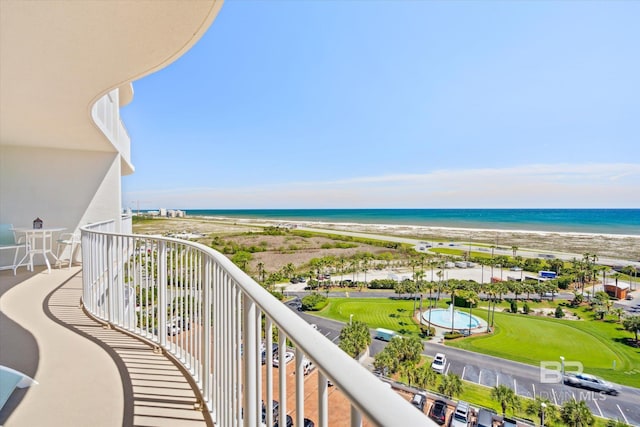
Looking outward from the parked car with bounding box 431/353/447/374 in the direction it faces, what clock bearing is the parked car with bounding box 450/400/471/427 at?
the parked car with bounding box 450/400/471/427 is roughly at 12 o'clock from the parked car with bounding box 431/353/447/374.

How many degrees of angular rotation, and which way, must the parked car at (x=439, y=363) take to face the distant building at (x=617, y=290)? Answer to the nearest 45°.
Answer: approximately 135° to its left

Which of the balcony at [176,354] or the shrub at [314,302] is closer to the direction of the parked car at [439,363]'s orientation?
the balcony

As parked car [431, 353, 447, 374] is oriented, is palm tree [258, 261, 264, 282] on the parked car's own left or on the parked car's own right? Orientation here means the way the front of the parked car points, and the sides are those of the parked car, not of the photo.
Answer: on the parked car's own right

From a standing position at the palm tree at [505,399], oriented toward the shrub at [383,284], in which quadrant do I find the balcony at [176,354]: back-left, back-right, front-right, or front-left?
back-left

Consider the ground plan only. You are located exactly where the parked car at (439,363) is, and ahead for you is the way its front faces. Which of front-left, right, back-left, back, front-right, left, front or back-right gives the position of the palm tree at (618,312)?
back-left

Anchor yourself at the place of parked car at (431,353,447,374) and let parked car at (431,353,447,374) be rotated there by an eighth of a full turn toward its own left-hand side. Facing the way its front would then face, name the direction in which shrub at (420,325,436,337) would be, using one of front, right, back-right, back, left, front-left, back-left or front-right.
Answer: back-left

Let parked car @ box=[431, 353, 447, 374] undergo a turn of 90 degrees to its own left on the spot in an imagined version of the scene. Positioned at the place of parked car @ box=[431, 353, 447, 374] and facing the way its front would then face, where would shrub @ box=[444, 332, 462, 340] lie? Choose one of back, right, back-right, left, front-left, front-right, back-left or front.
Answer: left

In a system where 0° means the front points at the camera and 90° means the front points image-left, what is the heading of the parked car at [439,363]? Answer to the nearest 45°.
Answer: approximately 0°

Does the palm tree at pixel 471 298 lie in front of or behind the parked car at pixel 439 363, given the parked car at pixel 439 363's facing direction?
behind
